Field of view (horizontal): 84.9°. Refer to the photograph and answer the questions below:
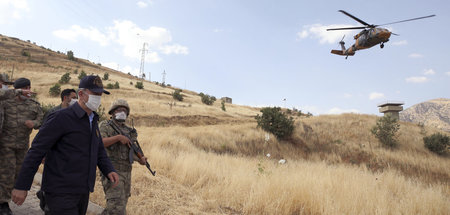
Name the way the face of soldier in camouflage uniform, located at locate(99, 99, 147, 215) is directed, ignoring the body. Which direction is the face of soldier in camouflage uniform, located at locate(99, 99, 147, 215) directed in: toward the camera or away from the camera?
toward the camera

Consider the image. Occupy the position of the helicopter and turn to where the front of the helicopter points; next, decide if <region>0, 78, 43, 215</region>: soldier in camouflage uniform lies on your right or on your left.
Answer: on your right

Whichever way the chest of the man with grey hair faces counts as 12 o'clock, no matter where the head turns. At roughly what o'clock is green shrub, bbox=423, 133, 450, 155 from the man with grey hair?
The green shrub is roughly at 10 o'clock from the man with grey hair.

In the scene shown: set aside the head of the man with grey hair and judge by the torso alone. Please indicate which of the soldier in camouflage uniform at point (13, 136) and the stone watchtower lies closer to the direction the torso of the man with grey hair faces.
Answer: the stone watchtower

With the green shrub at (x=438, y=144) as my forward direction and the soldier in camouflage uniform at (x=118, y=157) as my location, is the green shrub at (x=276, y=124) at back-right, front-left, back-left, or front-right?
front-left

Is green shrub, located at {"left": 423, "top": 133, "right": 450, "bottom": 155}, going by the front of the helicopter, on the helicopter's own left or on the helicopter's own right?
on the helicopter's own left

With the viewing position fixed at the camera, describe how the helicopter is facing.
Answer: facing the viewer and to the right of the viewer

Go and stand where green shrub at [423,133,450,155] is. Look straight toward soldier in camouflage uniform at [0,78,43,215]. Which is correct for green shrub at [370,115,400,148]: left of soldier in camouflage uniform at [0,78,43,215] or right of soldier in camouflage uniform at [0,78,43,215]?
right

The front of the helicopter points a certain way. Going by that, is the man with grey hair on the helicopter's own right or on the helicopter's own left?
on the helicopter's own right

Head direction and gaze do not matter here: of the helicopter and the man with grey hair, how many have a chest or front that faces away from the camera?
0
